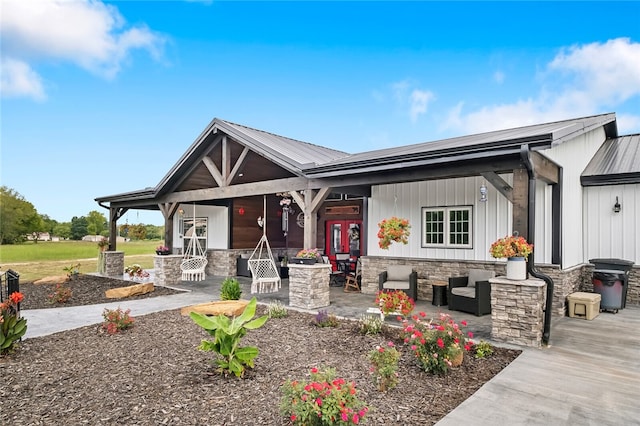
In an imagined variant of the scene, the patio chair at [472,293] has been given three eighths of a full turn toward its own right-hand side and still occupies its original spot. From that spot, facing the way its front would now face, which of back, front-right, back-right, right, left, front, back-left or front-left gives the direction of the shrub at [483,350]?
back

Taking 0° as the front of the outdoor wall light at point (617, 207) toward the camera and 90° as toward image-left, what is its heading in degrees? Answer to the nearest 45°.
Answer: approximately 0°

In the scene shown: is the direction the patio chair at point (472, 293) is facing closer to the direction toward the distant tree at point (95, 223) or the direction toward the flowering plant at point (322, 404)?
the flowering plant

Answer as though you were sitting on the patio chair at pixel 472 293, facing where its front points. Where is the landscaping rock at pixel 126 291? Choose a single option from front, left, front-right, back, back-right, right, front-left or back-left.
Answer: front-right

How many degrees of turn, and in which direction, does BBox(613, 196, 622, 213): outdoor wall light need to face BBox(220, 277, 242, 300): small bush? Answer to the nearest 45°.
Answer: approximately 45° to its right

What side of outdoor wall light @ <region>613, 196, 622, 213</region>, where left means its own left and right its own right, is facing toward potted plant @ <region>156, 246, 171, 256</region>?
right

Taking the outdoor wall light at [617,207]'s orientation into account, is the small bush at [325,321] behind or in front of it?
in front

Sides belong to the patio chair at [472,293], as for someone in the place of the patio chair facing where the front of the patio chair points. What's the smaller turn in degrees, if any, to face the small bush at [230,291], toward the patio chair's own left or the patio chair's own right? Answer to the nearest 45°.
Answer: approximately 45° to the patio chair's own right

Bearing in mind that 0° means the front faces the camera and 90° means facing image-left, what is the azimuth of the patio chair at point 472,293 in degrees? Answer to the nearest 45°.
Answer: approximately 45°

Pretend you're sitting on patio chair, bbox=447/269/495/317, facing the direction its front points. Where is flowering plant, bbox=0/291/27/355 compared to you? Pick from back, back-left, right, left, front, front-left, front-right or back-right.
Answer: front

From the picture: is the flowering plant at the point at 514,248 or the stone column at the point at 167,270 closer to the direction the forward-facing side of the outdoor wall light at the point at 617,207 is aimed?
the flowering plant

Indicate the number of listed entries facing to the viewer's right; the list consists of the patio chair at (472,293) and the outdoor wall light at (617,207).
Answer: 0

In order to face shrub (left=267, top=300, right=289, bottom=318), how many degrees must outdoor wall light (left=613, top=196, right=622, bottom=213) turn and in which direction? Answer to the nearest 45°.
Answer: approximately 45° to its right

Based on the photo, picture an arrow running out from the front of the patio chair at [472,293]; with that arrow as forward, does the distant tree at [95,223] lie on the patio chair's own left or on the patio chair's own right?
on the patio chair's own right
